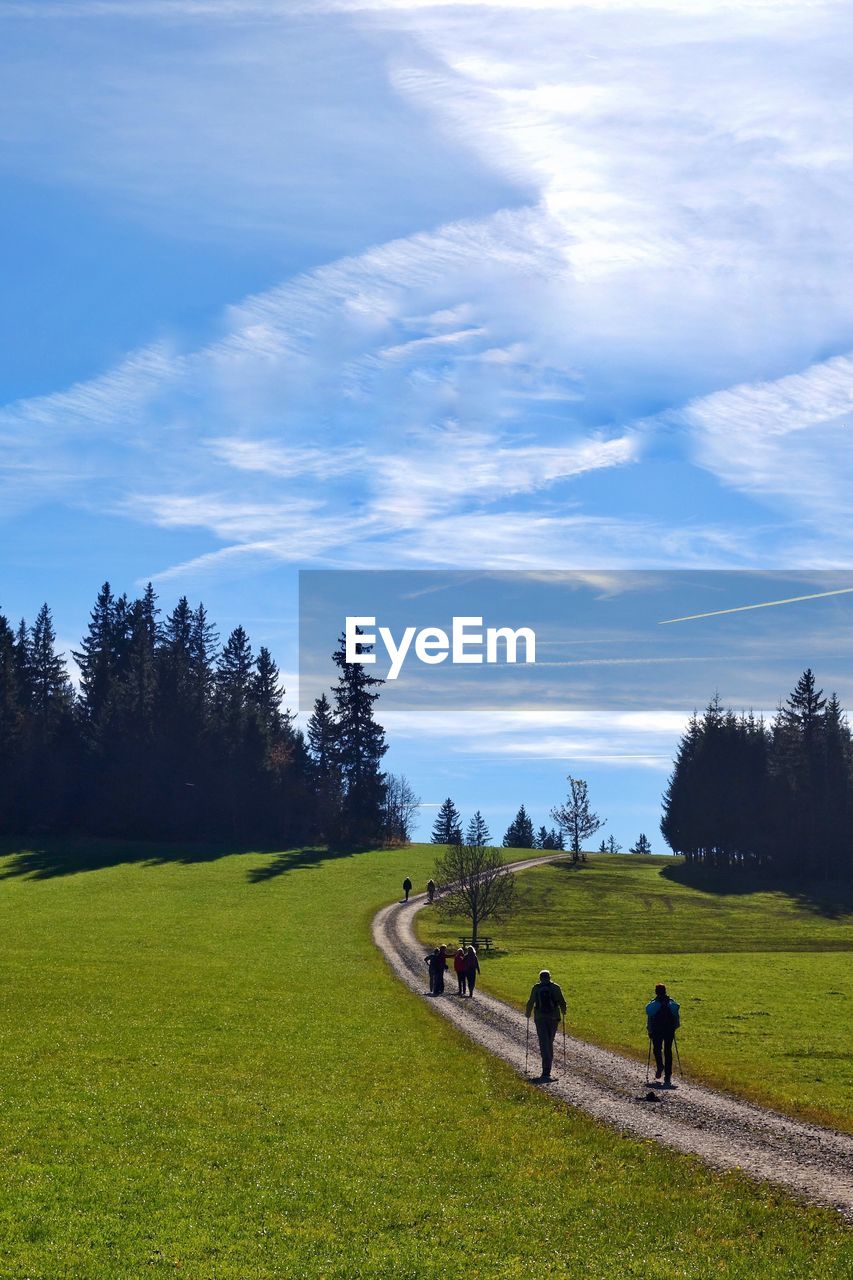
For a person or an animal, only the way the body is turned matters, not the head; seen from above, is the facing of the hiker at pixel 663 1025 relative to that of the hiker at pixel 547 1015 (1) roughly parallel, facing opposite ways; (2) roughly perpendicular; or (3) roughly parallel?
roughly parallel

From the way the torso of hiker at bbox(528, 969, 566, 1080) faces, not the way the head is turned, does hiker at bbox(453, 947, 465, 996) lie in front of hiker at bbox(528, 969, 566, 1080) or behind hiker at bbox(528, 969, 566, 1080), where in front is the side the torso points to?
in front

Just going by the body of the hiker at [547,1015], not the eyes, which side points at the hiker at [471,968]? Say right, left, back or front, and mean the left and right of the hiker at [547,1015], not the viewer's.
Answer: front

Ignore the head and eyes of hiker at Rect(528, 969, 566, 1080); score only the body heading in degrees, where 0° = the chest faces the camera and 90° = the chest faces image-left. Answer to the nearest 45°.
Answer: approximately 180°

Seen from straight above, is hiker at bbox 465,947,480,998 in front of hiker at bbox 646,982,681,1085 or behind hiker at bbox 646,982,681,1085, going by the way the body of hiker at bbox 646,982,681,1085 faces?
in front

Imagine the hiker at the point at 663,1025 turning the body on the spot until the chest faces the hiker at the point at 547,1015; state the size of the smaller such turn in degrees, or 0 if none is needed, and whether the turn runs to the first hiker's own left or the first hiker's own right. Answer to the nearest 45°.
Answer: approximately 90° to the first hiker's own left

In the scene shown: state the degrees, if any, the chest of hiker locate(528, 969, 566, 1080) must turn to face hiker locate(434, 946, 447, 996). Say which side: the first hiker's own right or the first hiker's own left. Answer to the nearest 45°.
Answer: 0° — they already face them

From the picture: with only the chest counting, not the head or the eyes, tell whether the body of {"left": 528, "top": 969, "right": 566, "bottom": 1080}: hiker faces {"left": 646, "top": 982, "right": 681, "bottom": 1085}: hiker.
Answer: no

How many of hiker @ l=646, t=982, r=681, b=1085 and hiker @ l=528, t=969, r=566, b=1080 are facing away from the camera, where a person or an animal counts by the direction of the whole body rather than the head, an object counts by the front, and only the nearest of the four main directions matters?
2

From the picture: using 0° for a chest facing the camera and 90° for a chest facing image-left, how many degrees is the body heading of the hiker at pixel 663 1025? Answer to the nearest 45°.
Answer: approximately 180°
